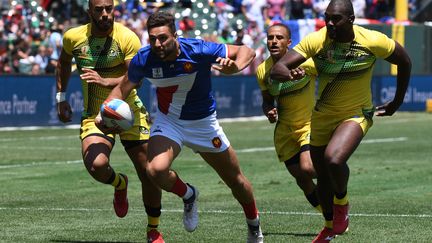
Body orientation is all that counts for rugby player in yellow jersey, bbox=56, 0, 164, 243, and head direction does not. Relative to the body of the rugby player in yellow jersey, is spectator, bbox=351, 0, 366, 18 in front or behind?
behind

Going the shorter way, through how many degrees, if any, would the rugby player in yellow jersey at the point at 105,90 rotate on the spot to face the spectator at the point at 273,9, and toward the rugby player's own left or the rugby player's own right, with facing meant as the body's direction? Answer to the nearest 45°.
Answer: approximately 180°

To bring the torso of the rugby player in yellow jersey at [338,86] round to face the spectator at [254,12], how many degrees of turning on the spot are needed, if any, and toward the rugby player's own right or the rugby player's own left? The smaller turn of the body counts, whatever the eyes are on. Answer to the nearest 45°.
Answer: approximately 135° to the rugby player's own right

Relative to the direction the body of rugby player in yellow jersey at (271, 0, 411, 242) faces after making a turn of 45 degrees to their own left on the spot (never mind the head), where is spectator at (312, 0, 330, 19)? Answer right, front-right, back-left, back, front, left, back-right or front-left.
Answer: back

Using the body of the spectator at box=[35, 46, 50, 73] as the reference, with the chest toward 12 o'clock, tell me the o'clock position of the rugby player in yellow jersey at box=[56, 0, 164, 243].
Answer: The rugby player in yellow jersey is roughly at 12 o'clock from the spectator.

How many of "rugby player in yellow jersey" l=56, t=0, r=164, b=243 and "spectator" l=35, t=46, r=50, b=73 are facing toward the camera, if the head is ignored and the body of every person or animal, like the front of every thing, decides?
2

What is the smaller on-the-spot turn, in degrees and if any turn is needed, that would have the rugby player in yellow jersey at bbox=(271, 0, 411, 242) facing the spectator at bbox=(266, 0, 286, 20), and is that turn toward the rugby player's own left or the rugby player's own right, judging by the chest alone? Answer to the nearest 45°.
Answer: approximately 135° to the rugby player's own right
